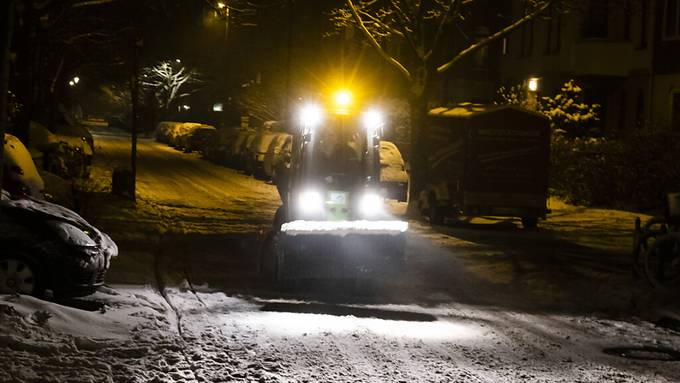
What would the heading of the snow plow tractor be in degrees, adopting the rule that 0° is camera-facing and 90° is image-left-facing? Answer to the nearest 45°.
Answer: approximately 0°

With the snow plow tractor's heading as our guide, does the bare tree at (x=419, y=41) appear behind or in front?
behind

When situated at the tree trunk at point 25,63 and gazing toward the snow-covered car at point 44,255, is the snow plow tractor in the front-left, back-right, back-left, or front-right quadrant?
front-left

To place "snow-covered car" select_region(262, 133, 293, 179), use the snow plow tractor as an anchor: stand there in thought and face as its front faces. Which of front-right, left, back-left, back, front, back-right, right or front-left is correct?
back

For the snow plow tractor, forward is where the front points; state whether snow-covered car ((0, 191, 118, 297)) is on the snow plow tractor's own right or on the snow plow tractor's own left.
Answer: on the snow plow tractor's own right

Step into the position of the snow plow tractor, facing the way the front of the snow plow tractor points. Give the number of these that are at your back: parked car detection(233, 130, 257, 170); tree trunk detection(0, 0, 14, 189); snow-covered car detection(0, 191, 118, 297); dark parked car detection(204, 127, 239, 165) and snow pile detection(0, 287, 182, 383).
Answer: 2

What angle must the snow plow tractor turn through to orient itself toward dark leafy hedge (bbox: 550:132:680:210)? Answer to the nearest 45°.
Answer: approximately 135° to its left

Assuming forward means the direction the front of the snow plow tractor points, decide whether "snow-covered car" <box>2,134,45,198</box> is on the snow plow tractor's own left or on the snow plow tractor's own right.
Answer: on the snow plow tractor's own right

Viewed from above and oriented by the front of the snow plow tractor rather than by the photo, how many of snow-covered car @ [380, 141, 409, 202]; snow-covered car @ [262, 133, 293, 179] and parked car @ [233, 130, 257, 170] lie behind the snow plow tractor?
3

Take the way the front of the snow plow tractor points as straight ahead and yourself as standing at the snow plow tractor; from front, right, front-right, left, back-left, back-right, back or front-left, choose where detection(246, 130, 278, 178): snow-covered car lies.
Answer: back

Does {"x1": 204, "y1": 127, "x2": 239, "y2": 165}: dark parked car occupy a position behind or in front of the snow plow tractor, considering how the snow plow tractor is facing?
behind

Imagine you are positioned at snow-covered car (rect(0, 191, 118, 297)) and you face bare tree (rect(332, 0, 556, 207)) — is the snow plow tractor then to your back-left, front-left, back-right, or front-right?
front-right

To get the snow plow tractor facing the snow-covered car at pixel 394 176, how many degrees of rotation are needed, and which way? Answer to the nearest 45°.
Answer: approximately 180°

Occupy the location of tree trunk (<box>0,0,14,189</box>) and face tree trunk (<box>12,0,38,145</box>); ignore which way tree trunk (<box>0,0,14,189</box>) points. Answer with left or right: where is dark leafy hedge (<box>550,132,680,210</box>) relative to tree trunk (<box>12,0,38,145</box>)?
right

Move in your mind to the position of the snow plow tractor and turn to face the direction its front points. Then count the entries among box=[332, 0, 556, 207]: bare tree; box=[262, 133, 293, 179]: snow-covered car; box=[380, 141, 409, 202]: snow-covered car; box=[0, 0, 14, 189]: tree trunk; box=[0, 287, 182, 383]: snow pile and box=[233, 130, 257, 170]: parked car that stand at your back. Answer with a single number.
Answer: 4
